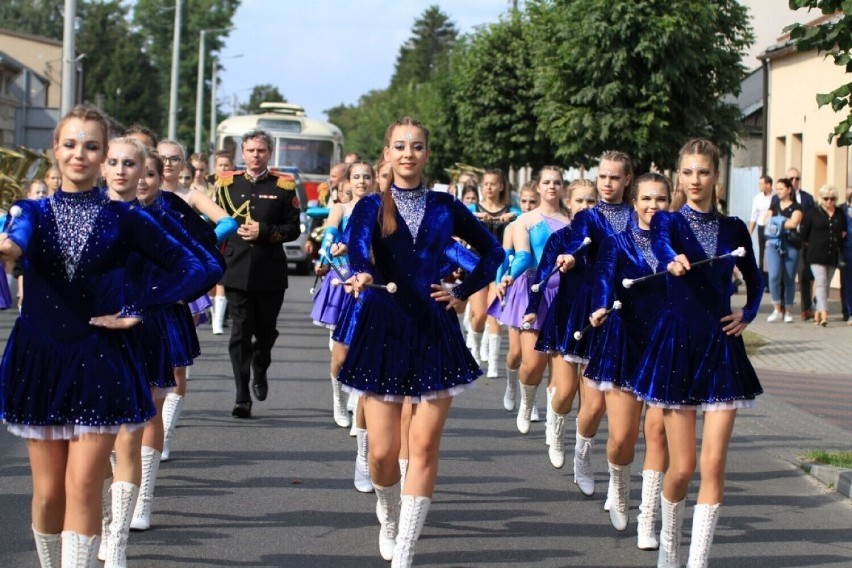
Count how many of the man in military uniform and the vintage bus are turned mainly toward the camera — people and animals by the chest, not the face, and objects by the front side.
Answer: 2

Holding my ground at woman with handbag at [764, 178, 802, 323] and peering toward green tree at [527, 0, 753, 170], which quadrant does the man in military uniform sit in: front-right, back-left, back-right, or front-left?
back-left

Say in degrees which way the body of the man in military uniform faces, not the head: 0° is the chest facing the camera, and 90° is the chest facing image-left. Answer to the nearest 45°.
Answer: approximately 0°

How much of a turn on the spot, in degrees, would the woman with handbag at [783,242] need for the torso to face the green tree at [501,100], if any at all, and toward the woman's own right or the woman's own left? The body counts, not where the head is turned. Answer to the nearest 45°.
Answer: approximately 135° to the woman's own right

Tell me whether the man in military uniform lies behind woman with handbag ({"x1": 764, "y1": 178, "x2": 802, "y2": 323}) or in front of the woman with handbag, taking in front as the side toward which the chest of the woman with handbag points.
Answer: in front

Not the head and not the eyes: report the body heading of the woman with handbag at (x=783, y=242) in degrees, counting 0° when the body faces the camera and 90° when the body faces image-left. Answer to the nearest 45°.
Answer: approximately 45°
